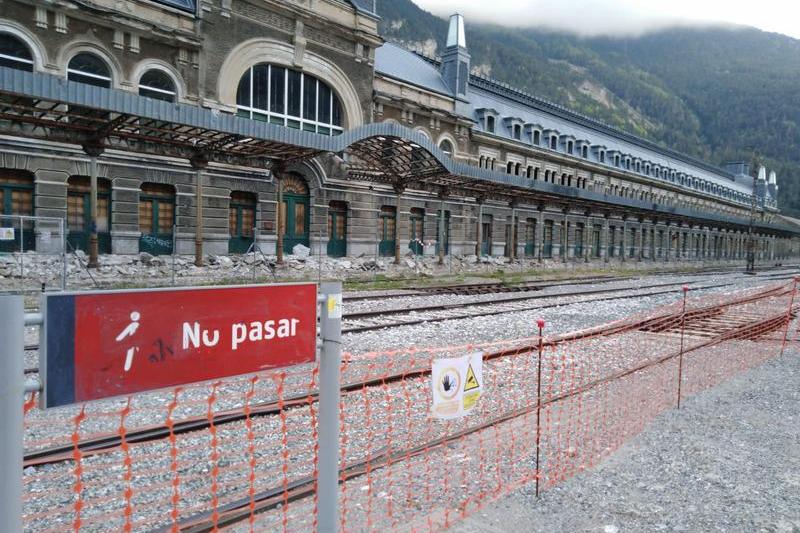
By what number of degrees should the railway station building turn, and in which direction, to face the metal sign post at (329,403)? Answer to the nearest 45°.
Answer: approximately 45° to its right

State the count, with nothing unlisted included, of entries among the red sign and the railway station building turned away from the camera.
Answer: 0

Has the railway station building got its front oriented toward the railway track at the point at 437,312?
yes

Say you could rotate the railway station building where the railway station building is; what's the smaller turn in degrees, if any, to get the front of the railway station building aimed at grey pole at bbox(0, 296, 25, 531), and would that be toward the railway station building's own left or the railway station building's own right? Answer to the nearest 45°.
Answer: approximately 45° to the railway station building's own right

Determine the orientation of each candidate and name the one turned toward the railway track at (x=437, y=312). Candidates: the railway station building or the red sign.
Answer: the railway station building

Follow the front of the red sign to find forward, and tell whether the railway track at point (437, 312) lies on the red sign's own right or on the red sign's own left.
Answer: on the red sign's own left

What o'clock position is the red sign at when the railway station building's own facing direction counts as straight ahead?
The red sign is roughly at 1 o'clock from the railway station building.

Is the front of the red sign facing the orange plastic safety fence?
no

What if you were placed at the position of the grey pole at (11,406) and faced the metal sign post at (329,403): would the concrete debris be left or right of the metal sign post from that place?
left

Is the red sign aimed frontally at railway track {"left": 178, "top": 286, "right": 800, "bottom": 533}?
no

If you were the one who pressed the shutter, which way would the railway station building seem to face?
facing the viewer and to the right of the viewer

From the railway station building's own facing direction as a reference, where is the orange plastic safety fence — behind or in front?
in front
